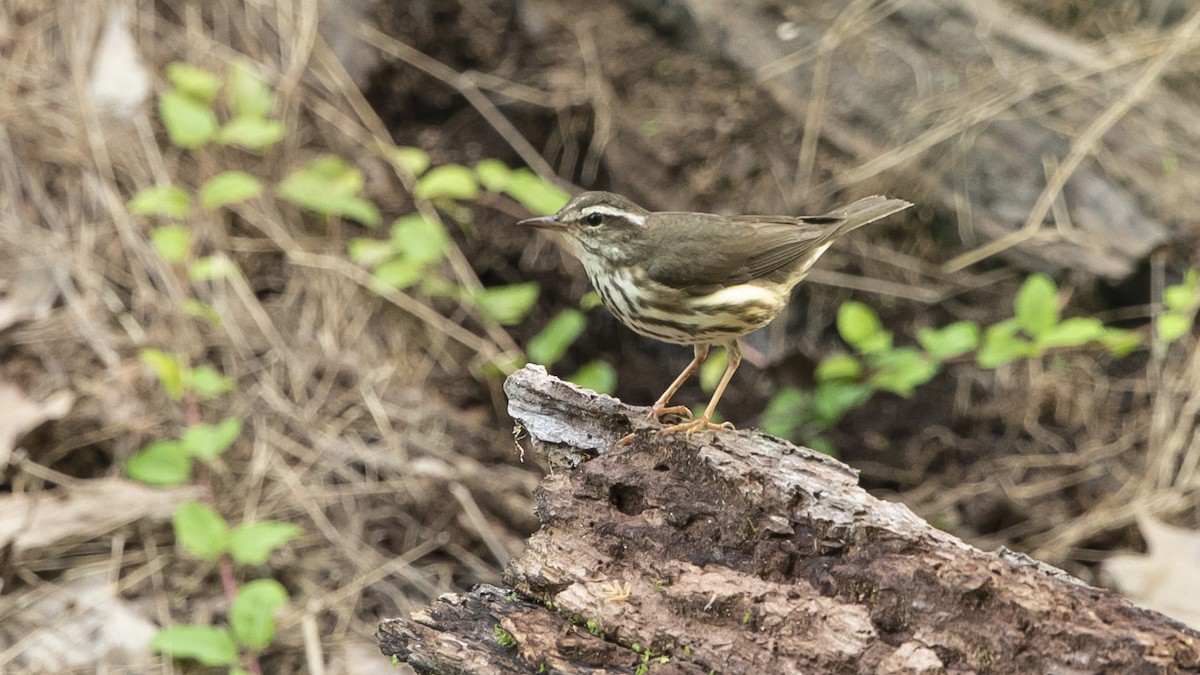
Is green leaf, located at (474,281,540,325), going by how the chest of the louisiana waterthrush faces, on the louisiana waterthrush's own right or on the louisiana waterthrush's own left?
on the louisiana waterthrush's own right

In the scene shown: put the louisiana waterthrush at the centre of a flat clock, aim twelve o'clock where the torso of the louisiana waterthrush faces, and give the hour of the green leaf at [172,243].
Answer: The green leaf is roughly at 1 o'clock from the louisiana waterthrush.

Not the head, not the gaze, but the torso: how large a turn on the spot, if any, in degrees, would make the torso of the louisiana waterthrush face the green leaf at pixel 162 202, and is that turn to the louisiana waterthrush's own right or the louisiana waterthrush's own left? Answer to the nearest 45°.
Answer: approximately 45° to the louisiana waterthrush's own right

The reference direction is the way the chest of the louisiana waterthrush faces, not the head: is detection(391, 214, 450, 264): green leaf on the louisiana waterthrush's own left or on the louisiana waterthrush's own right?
on the louisiana waterthrush's own right

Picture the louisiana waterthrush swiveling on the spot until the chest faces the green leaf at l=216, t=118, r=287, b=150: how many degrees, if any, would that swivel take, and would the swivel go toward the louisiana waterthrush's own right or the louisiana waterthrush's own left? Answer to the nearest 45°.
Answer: approximately 45° to the louisiana waterthrush's own right

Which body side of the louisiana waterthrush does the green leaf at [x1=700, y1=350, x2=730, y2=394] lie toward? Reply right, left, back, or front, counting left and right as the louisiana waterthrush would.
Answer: right

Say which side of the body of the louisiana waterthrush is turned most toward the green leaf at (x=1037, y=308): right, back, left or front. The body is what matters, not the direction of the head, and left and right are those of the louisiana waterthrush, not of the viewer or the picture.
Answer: back

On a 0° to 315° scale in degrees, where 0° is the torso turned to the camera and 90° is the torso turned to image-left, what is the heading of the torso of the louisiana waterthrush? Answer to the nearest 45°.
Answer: approximately 90°

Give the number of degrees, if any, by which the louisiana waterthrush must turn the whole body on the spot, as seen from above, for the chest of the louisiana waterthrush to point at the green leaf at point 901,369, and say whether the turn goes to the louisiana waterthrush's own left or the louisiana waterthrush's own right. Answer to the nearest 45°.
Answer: approximately 135° to the louisiana waterthrush's own right

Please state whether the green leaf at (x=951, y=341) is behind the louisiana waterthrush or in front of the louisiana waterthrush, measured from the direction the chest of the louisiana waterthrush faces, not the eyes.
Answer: behind
